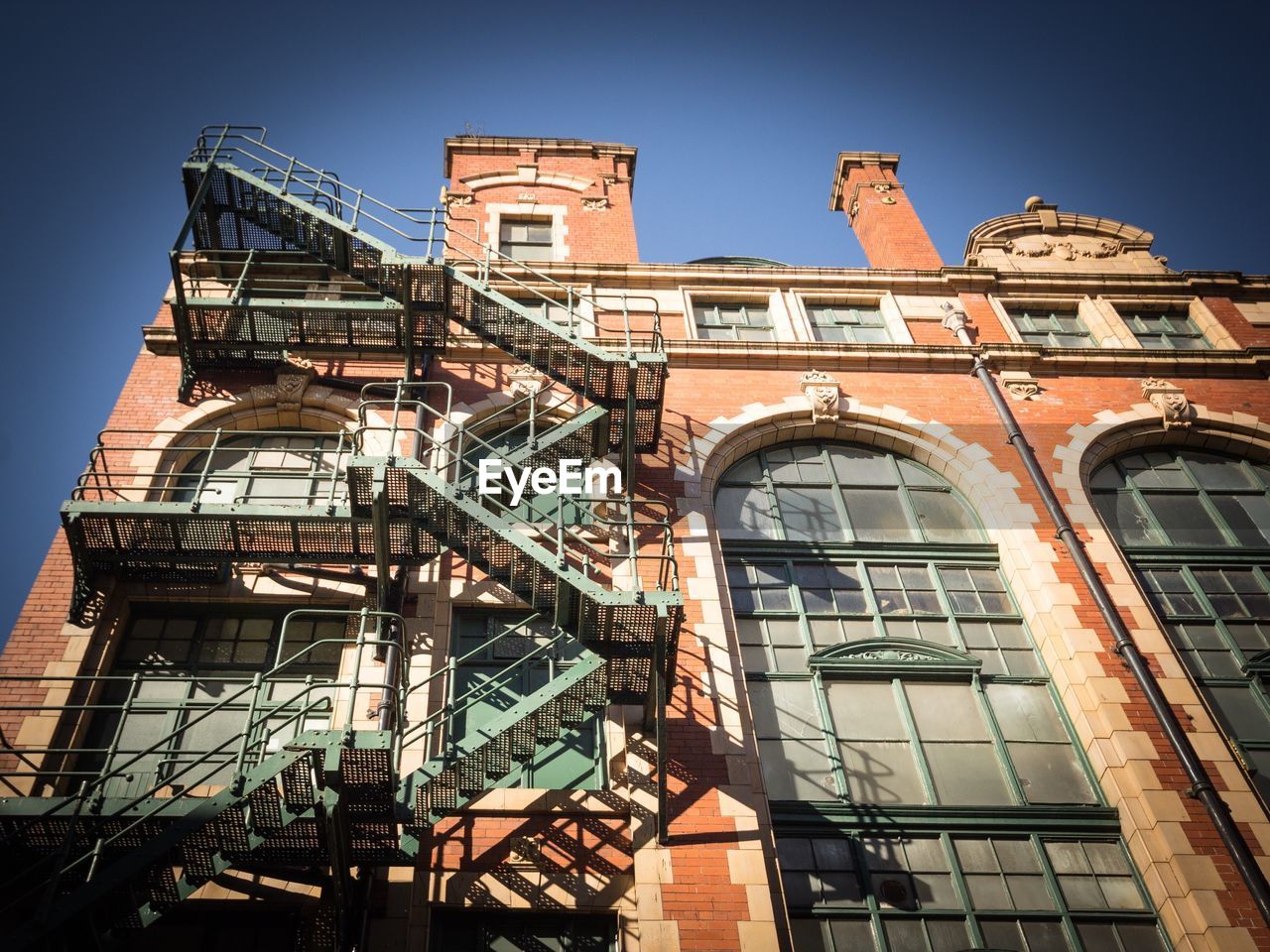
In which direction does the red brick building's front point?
toward the camera
